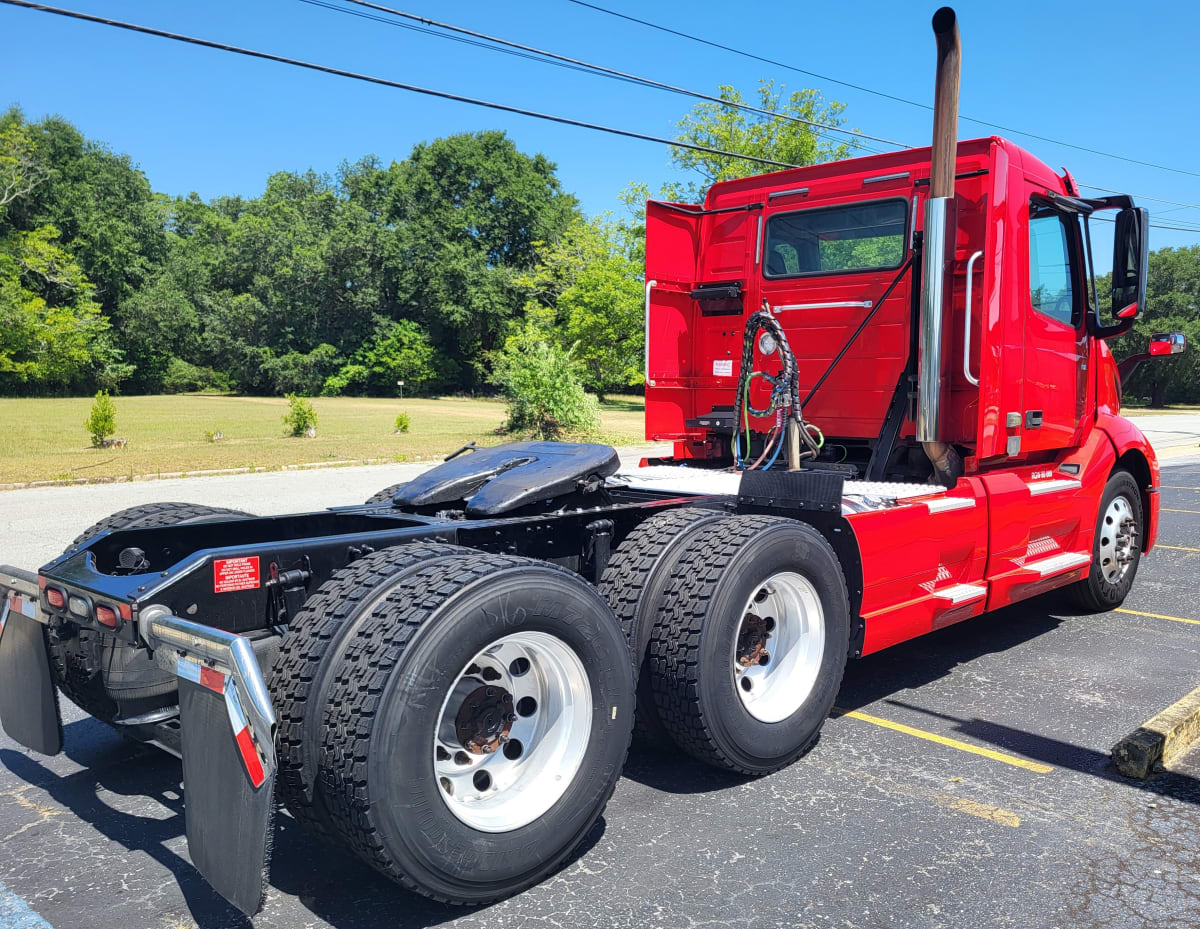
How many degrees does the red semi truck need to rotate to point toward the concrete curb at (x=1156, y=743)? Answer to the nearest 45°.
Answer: approximately 45° to its right

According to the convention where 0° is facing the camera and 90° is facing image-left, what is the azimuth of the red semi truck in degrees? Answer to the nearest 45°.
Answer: approximately 225°

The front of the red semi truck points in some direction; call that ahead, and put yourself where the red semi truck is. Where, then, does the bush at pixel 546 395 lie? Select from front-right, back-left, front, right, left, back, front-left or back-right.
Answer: front-left

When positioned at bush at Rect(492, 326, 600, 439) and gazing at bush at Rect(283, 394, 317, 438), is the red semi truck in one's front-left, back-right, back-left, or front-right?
back-left

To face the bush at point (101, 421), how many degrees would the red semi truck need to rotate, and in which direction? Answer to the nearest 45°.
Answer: approximately 90° to its left

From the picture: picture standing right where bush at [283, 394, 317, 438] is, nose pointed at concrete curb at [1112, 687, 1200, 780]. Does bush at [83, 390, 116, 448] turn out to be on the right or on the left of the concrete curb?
right

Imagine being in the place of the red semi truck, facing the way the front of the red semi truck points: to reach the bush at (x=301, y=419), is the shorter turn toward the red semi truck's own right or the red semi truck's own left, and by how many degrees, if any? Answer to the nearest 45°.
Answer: approximately 45° to the red semi truck's own left
